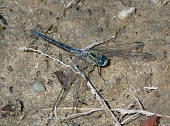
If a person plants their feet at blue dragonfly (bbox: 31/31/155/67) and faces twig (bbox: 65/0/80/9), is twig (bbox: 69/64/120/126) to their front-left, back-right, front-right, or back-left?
back-left

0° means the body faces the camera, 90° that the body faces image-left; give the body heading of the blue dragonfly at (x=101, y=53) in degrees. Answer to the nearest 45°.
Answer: approximately 315°

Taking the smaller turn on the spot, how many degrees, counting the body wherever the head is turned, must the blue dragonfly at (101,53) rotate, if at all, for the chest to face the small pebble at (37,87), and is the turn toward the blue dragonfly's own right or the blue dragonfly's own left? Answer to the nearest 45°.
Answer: approximately 135° to the blue dragonfly's own right
